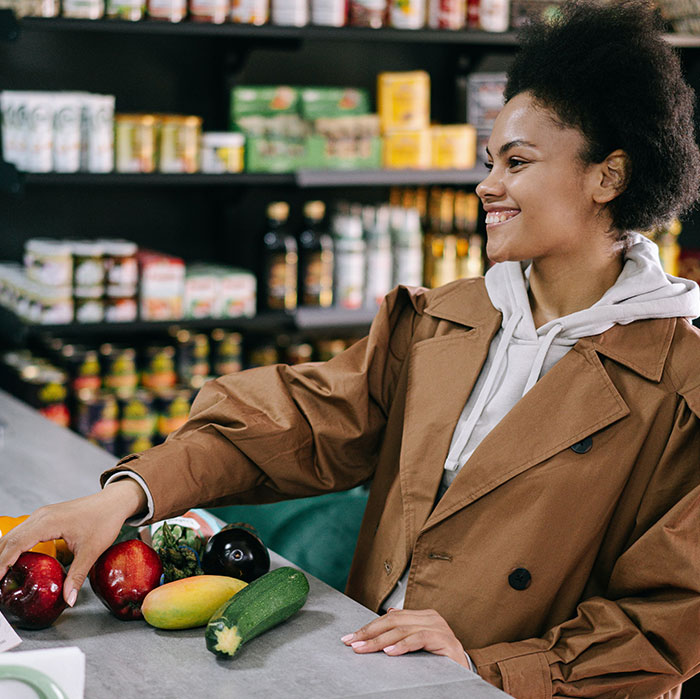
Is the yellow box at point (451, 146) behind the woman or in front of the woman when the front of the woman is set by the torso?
behind

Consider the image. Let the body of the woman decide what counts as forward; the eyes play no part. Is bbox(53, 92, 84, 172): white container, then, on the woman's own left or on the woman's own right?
on the woman's own right

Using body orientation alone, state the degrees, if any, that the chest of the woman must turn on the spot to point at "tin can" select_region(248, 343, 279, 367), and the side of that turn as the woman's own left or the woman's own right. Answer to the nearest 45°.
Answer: approximately 135° to the woman's own right

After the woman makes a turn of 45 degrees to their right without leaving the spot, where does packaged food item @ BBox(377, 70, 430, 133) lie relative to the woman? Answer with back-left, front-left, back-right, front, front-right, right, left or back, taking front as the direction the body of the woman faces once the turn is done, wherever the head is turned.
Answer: right

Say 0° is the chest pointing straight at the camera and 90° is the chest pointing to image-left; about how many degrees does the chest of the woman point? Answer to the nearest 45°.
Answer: approximately 45°

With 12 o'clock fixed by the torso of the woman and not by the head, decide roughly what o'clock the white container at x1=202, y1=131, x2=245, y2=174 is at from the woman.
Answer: The white container is roughly at 4 o'clock from the woman.

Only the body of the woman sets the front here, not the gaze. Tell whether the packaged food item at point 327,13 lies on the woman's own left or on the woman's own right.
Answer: on the woman's own right

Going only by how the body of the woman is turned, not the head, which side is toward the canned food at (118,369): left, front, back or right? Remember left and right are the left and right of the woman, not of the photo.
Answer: right

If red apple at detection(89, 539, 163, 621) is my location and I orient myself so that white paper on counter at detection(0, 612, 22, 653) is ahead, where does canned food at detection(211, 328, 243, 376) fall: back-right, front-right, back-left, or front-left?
back-right

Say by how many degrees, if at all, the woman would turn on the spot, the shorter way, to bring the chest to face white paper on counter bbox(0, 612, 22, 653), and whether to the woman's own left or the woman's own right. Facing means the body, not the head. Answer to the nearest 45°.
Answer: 0° — they already face it
